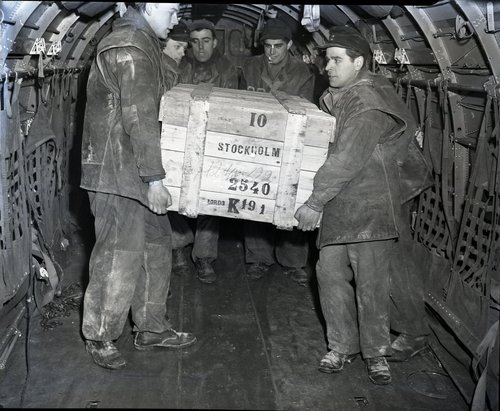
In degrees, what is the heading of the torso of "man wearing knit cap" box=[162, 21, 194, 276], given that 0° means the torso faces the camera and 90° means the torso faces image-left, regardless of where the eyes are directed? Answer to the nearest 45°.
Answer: approximately 315°

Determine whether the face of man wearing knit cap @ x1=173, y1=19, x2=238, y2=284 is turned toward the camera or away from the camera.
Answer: toward the camera

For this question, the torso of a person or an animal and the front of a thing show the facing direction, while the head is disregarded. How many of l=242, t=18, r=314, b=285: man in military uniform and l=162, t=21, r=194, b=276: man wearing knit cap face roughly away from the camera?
0

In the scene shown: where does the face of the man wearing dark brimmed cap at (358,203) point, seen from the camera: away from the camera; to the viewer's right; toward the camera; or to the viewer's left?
to the viewer's left

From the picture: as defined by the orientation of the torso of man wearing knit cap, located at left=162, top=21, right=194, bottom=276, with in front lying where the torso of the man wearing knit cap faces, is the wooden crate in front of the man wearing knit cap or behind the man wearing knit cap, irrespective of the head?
in front

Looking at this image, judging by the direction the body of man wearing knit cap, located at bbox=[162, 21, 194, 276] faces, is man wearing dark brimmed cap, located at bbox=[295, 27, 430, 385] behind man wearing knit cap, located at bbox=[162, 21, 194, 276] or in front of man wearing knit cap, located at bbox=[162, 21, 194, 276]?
in front

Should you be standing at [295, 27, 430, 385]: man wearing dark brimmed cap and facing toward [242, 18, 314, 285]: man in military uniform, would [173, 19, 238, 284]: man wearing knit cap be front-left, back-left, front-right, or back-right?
front-left

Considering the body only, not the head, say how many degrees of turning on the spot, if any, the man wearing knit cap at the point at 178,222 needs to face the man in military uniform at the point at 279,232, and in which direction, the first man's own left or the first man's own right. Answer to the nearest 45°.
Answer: approximately 45° to the first man's own left

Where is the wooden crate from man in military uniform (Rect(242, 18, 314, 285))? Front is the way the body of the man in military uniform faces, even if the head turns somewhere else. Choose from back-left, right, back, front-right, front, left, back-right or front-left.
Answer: front

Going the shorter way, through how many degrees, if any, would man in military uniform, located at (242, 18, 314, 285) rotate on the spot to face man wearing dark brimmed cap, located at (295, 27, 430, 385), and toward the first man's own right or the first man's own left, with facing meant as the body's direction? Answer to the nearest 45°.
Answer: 0° — they already face them

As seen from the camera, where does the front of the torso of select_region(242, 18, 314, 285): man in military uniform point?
toward the camera
